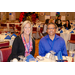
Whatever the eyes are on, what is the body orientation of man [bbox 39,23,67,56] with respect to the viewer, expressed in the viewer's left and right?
facing the viewer

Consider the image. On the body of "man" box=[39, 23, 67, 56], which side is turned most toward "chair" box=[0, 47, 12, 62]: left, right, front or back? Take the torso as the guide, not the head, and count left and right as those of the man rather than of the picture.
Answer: right
